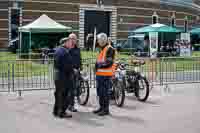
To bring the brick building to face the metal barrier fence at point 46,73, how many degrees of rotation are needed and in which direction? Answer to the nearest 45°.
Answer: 0° — it already faces it

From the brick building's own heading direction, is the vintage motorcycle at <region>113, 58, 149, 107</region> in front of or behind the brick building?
in front

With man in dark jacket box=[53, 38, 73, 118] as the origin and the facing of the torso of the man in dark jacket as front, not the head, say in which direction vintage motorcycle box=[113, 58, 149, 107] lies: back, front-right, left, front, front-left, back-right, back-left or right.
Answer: front-left

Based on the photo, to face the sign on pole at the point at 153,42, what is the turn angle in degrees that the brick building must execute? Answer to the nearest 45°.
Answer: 0° — it already faces it

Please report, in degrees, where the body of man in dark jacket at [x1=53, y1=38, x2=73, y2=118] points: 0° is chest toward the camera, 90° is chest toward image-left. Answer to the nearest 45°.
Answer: approximately 270°

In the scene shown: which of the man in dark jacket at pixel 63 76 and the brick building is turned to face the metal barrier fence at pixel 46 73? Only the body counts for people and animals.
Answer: the brick building

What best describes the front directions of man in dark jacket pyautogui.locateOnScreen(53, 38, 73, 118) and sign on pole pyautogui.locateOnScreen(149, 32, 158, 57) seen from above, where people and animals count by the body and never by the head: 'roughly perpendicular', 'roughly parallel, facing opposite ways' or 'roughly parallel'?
roughly perpendicular

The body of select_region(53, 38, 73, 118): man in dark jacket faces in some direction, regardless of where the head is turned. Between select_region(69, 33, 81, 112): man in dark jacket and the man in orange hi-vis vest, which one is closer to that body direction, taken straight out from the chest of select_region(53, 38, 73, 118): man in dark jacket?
the man in orange hi-vis vest

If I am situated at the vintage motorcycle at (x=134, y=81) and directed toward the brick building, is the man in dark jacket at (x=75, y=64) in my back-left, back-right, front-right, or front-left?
back-left
